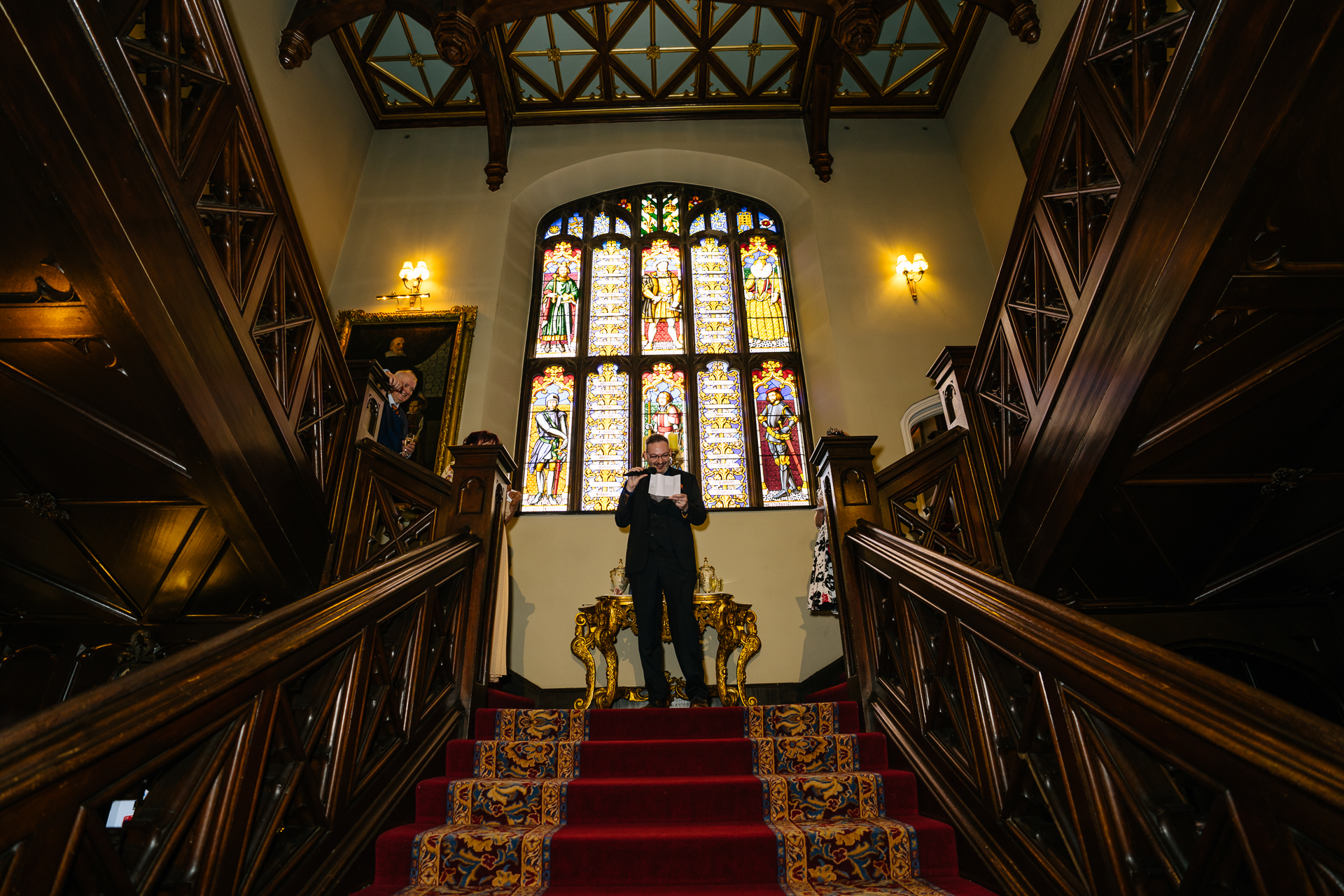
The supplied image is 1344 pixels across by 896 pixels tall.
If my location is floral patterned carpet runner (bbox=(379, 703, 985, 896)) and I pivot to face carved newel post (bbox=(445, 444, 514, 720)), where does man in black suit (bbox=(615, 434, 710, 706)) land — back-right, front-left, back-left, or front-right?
front-right

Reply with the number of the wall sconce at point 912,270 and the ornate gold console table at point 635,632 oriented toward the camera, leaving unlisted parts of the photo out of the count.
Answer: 2

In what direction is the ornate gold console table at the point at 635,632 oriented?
toward the camera

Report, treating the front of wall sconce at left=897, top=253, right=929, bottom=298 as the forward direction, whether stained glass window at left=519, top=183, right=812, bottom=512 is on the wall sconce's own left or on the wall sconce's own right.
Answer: on the wall sconce's own right

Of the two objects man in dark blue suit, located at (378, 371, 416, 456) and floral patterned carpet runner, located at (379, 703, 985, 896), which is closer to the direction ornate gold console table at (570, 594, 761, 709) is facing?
the floral patterned carpet runner

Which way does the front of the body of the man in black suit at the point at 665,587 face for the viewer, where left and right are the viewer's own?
facing the viewer

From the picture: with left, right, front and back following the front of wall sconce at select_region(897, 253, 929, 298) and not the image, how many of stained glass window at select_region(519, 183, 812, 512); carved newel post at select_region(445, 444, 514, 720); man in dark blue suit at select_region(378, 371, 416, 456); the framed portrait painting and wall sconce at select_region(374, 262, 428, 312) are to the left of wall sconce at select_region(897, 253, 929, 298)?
0

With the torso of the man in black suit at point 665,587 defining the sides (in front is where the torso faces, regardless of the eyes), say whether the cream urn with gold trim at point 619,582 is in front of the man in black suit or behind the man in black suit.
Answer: behind

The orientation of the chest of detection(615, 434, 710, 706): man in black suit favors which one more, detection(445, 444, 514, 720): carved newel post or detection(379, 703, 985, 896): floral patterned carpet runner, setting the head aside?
the floral patterned carpet runner

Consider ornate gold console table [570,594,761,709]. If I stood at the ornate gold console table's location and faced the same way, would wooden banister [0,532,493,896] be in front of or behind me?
in front

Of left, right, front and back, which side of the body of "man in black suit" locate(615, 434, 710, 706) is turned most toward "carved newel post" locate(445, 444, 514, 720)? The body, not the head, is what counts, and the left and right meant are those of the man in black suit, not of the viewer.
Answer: right

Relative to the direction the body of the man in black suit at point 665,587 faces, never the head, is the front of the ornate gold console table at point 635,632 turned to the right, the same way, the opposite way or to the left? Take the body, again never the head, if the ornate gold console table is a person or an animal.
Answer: the same way

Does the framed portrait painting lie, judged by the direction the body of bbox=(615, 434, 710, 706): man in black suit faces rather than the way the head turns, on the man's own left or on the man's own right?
on the man's own right

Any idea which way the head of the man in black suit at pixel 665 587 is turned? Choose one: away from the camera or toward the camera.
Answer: toward the camera

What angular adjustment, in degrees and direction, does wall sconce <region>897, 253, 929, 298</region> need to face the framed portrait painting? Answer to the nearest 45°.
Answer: approximately 45° to its right

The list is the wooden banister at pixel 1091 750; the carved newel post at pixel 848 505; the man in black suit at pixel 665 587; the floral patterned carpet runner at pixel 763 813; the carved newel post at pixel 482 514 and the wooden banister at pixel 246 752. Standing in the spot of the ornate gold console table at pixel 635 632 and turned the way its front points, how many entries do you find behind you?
0

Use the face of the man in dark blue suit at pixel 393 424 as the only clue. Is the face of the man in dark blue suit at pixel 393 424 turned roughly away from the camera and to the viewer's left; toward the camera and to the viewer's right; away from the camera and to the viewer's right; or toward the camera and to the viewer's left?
toward the camera and to the viewer's right

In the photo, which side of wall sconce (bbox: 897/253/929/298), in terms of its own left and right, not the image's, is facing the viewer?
front

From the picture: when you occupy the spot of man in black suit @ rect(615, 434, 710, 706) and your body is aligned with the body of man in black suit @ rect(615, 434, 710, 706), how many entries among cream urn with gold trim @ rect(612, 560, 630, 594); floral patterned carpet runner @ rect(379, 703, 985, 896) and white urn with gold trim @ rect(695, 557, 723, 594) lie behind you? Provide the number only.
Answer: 2
